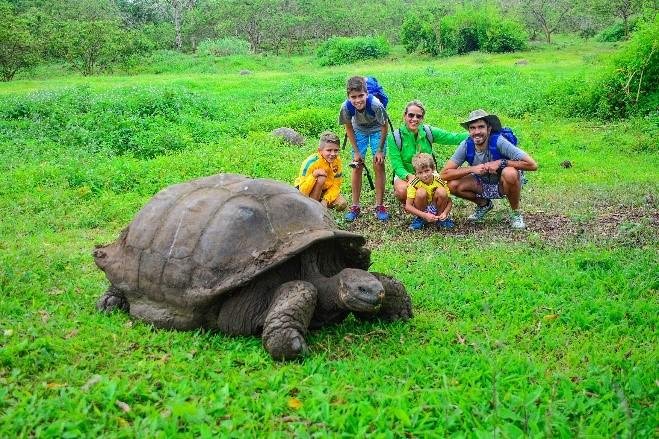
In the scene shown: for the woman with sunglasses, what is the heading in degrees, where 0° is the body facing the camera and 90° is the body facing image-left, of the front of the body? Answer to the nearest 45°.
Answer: approximately 0°

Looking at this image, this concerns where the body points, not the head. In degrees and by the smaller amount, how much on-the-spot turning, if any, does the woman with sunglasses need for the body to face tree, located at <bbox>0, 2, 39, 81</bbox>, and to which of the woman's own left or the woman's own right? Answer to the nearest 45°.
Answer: approximately 135° to the woman's own right

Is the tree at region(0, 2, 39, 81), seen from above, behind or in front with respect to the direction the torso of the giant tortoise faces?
behind

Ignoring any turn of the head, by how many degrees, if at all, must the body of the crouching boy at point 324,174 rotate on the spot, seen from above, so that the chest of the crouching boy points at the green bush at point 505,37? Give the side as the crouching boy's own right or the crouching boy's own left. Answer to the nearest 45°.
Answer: approximately 135° to the crouching boy's own left

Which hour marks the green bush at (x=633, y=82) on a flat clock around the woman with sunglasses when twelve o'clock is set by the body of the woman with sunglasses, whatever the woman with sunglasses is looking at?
The green bush is roughly at 7 o'clock from the woman with sunglasses.

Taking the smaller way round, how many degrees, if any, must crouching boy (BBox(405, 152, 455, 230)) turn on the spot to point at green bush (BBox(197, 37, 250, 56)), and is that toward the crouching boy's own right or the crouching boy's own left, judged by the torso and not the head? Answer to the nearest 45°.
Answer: approximately 180°

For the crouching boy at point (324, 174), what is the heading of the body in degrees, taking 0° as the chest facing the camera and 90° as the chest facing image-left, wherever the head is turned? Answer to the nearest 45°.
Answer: approximately 315°

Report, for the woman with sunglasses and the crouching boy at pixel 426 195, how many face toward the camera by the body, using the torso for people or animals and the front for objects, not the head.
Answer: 2

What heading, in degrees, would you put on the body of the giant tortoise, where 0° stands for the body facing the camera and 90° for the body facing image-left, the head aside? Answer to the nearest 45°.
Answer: approximately 315°

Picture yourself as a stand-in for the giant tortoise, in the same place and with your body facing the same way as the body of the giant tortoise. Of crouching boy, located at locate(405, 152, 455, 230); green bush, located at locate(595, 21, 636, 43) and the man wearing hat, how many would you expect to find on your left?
3

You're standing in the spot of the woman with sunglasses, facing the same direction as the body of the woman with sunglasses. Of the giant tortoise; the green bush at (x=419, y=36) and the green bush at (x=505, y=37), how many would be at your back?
2
